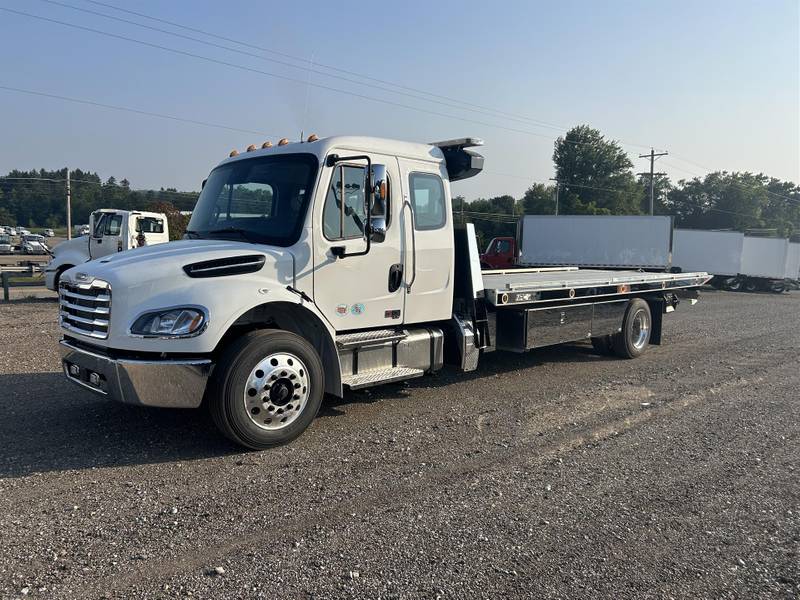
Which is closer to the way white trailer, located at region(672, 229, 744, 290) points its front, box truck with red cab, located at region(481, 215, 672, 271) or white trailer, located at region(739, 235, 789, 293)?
the box truck with red cab

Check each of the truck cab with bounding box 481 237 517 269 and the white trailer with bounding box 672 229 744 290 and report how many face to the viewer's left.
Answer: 2

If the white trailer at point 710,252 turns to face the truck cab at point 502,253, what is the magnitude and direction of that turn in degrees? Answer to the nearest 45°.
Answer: approximately 45° to its left

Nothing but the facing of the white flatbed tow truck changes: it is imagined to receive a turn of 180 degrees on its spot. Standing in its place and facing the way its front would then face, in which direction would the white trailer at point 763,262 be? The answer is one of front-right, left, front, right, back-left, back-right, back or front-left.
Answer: front

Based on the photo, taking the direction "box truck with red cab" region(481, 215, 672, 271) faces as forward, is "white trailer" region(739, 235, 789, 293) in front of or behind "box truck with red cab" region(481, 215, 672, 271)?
behind

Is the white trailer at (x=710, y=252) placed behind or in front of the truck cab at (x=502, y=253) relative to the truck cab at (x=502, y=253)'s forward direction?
behind

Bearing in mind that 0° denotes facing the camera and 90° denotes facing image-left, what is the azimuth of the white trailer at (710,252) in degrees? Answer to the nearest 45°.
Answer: approximately 90°

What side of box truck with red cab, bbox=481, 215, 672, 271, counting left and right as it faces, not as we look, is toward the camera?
left

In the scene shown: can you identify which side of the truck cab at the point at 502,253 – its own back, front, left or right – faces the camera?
left

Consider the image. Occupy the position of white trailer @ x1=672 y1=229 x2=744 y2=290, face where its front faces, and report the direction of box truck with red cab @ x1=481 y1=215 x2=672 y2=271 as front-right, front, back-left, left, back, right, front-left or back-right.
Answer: front-left

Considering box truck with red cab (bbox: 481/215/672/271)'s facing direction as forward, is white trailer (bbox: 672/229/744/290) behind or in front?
behind
